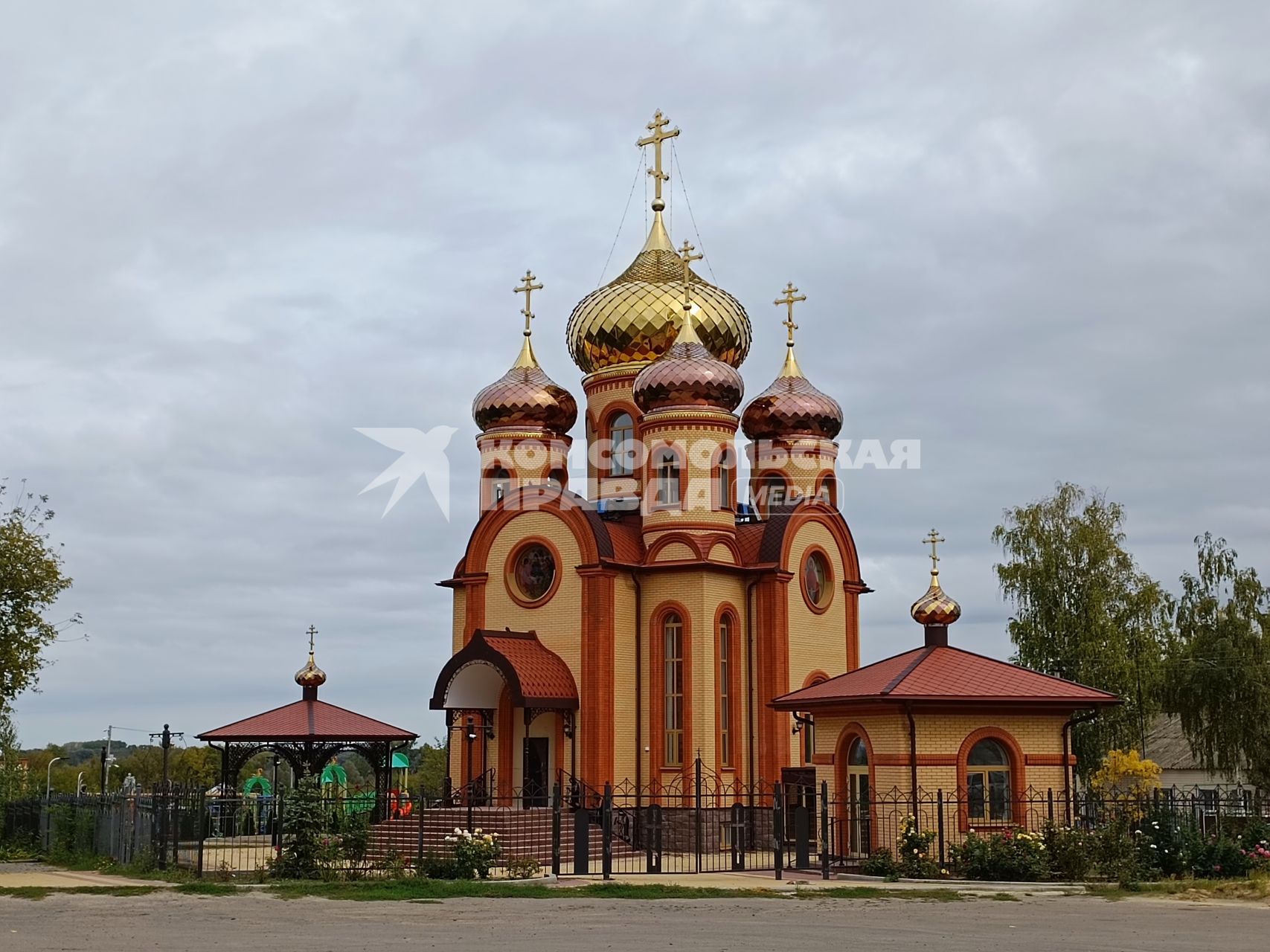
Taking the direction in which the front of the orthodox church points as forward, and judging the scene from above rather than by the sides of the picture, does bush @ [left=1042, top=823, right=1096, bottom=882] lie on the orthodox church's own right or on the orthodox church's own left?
on the orthodox church's own left

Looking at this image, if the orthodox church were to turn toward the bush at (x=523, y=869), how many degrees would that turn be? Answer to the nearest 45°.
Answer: approximately 45° to its left

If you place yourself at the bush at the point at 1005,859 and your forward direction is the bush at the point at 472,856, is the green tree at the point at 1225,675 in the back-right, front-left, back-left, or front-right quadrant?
back-right

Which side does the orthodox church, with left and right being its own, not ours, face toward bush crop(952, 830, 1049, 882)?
left

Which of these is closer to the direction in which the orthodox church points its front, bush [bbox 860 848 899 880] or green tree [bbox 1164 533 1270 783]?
the bush

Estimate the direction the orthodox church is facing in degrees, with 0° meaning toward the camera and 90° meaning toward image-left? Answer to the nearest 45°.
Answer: approximately 45°

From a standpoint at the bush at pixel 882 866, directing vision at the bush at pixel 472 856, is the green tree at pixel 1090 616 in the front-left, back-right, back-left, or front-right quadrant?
back-right

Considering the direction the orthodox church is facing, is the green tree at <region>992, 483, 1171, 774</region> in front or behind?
behind

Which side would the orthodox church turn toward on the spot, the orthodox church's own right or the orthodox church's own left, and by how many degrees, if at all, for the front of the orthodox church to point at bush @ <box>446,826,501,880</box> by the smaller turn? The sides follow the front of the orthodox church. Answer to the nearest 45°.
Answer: approximately 45° to the orthodox church's own left
